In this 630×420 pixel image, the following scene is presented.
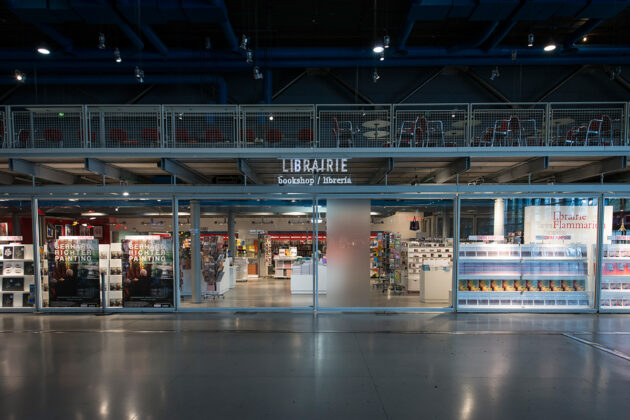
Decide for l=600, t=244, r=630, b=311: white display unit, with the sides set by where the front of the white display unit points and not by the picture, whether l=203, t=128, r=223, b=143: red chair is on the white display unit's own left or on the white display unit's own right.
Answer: on the white display unit's own right

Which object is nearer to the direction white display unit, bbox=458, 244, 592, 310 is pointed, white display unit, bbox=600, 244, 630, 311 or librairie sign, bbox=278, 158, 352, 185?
the librairie sign

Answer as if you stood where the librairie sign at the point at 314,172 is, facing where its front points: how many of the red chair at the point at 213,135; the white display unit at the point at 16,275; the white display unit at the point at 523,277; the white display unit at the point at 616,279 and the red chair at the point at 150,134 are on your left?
2

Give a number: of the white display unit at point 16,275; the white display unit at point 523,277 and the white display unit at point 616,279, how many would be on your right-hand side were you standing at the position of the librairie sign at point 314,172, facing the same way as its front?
1

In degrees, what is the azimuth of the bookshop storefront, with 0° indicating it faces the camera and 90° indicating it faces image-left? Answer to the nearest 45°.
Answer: approximately 0°

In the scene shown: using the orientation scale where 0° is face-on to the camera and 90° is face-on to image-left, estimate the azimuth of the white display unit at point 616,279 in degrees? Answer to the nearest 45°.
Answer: approximately 0°

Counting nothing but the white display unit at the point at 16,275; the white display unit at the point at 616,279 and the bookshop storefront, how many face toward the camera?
3
